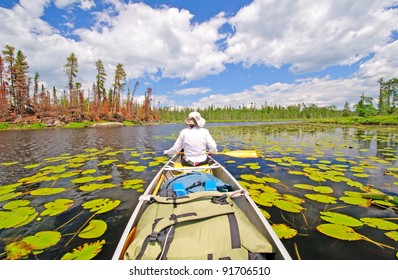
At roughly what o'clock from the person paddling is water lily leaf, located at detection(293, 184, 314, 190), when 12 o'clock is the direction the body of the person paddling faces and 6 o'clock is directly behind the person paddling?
The water lily leaf is roughly at 3 o'clock from the person paddling.

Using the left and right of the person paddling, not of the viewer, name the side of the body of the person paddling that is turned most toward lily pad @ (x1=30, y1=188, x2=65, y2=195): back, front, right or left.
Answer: left

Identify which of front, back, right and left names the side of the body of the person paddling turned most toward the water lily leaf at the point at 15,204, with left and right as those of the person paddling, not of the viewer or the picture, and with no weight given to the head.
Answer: left

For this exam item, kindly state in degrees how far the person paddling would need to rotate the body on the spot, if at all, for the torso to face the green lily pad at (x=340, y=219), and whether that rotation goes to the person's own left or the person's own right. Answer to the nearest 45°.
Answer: approximately 135° to the person's own right

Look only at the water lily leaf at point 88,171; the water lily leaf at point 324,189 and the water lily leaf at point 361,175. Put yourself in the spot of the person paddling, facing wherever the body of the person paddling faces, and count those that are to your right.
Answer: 2

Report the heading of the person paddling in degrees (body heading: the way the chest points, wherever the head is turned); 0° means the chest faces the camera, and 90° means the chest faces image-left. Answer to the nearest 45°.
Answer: approximately 180°

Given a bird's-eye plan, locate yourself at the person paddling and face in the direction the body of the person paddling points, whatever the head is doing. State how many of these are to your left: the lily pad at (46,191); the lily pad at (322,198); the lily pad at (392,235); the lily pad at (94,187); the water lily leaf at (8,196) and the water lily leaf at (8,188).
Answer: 4

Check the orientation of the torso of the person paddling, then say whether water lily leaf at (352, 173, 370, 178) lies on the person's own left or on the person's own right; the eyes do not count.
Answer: on the person's own right

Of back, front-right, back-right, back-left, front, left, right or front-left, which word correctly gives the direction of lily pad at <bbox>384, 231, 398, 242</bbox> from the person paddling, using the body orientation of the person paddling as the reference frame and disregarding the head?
back-right

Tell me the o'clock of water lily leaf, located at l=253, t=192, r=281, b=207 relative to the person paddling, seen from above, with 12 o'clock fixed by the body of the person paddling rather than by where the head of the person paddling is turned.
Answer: The water lily leaf is roughly at 4 o'clock from the person paddling.

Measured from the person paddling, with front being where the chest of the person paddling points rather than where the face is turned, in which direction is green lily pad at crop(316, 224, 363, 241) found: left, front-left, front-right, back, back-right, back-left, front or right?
back-right

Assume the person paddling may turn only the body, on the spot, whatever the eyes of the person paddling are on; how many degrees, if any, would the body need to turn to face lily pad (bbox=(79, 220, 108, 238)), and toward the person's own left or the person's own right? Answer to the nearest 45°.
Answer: approximately 135° to the person's own left
